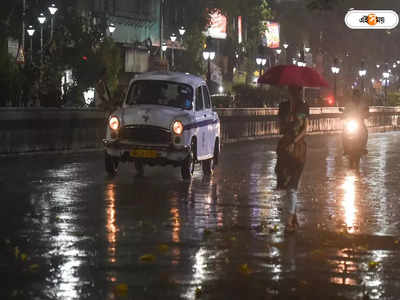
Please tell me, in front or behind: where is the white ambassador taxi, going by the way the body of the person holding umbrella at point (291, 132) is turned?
behind

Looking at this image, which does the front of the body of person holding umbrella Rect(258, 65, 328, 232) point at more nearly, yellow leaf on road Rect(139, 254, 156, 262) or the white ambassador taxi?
the yellow leaf on road

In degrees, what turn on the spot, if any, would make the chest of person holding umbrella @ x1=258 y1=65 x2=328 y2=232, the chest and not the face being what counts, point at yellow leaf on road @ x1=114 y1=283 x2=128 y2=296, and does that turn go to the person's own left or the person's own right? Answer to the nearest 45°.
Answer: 0° — they already face it

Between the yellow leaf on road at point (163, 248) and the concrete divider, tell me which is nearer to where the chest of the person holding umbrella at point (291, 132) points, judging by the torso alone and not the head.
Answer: the yellow leaf on road

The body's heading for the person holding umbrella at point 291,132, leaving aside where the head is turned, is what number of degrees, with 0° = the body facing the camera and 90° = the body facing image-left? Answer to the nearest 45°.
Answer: approximately 0°

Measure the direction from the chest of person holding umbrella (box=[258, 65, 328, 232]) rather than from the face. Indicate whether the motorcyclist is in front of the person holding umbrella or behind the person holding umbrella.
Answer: behind
